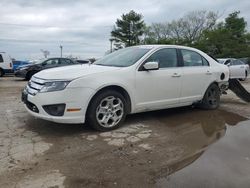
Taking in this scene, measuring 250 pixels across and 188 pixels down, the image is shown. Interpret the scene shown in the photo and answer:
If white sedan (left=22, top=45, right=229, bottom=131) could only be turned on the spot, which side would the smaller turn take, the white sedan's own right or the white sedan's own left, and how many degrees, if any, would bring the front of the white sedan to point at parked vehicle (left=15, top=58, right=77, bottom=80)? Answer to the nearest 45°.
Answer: approximately 90° to the white sedan's own right

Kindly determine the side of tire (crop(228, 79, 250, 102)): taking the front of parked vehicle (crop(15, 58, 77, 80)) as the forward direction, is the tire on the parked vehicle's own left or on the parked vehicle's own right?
on the parked vehicle's own left

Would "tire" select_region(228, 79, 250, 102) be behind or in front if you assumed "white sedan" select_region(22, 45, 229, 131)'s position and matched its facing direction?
behind

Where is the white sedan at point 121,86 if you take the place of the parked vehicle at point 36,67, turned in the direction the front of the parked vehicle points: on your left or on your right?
on your left

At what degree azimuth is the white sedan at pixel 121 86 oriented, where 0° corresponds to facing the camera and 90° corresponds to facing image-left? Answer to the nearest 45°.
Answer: approximately 45°

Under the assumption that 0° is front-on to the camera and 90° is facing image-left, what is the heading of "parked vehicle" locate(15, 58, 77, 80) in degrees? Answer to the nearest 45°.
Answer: approximately 45°

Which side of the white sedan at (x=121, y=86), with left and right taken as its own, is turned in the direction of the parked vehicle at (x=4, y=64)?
right
